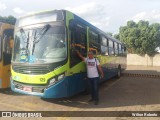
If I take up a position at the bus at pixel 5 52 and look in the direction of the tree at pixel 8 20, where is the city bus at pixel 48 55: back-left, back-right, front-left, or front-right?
back-right

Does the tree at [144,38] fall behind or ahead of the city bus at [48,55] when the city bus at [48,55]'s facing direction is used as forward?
behind

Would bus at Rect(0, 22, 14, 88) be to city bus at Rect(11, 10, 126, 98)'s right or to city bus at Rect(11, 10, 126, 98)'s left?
on its right

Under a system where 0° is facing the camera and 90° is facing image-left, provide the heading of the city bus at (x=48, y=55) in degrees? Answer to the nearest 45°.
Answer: approximately 45°

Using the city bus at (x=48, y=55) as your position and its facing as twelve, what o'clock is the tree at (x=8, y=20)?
The tree is roughly at 4 o'clock from the city bus.
